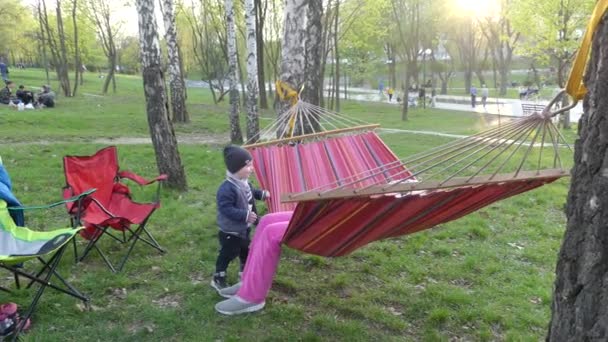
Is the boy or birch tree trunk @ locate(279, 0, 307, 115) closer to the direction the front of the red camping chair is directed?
the boy

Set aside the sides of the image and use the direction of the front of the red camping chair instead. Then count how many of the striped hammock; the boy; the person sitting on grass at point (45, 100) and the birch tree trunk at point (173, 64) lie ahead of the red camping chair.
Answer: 2

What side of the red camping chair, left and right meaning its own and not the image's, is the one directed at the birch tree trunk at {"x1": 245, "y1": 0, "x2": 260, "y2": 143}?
left

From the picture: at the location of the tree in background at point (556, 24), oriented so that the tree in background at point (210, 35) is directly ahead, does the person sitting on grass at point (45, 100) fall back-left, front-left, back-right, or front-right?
front-left

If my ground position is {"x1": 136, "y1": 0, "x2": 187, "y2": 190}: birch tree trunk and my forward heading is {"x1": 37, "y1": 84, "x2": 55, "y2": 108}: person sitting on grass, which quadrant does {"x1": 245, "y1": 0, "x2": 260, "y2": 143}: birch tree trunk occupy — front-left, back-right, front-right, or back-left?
front-right

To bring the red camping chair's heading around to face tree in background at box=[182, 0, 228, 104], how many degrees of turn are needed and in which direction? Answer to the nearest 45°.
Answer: approximately 135° to its left

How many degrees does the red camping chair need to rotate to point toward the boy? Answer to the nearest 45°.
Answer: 0° — it already faces them

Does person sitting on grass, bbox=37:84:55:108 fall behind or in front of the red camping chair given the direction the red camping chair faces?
behind

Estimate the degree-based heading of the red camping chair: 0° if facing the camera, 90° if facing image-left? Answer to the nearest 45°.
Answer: approximately 315°

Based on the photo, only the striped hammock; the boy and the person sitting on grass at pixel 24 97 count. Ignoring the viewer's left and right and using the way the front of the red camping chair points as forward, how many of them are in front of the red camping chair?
2

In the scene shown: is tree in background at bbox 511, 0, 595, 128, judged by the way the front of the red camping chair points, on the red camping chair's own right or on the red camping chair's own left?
on the red camping chair's own left

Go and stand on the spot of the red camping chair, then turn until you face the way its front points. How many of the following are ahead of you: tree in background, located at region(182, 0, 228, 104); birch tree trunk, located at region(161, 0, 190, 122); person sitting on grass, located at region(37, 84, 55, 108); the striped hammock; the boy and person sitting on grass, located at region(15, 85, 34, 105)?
2

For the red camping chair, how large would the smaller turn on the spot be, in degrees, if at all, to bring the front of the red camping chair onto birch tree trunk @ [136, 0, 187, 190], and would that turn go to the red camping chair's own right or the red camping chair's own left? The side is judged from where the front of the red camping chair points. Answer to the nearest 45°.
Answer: approximately 135° to the red camping chair's own left

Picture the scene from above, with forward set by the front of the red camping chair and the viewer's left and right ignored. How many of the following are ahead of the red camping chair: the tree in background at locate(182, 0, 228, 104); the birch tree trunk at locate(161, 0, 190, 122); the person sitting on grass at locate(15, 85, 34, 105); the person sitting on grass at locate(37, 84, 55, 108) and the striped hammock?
1

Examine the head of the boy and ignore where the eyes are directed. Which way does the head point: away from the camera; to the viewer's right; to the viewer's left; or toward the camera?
to the viewer's right

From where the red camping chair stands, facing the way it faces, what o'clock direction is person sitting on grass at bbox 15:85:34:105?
The person sitting on grass is roughly at 7 o'clock from the red camping chair.

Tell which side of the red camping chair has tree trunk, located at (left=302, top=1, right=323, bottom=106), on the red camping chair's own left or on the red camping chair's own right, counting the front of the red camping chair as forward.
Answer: on the red camping chair's own left

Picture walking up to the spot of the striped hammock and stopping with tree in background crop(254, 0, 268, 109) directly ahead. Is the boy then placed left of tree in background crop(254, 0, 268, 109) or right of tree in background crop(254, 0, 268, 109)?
left

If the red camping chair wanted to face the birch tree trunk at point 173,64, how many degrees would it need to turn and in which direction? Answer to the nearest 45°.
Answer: approximately 135° to its left
